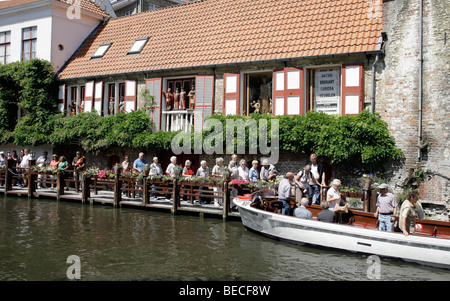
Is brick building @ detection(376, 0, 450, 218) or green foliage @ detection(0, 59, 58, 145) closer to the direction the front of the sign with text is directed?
the brick building

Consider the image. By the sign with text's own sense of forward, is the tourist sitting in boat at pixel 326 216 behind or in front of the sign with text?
in front

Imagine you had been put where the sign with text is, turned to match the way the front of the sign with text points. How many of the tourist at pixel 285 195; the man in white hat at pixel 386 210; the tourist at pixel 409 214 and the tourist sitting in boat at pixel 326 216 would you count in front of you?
4

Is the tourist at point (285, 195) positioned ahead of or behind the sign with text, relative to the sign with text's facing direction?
ahead

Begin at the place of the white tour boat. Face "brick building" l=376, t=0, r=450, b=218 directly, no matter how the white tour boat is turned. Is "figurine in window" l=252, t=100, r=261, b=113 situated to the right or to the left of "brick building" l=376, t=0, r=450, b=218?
left

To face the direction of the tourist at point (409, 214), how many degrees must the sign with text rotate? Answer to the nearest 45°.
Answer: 0° — it already faces them

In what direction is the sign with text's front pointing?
toward the camera

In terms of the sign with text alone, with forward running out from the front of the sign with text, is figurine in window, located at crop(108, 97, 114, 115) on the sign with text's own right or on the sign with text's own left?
on the sign with text's own right

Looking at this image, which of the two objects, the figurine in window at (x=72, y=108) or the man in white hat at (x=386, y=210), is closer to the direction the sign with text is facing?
the man in white hat

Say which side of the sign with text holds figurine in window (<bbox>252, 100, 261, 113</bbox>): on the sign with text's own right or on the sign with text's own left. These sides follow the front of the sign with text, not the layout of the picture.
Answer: on the sign with text's own right

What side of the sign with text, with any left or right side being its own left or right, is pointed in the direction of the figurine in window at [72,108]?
right

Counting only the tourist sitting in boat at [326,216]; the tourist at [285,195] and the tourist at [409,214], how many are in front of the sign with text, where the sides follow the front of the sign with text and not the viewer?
3

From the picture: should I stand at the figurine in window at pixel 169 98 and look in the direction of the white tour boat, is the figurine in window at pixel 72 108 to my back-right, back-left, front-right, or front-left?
back-right

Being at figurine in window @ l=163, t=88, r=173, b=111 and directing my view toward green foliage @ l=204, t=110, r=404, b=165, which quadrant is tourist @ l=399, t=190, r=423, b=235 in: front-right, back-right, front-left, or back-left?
front-right

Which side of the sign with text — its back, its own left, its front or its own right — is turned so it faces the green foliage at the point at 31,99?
right
